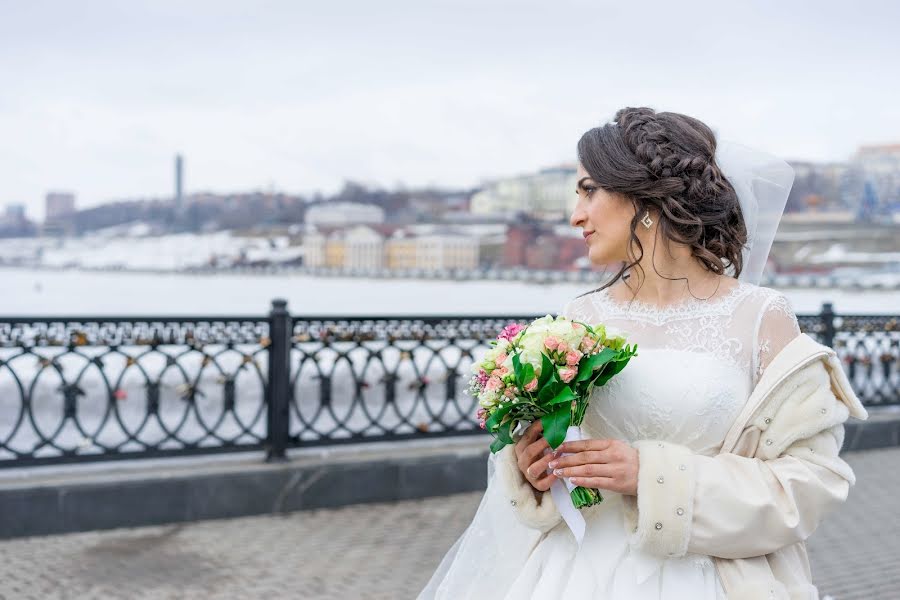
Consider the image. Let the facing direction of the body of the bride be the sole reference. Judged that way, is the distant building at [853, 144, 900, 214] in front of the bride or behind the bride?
behind

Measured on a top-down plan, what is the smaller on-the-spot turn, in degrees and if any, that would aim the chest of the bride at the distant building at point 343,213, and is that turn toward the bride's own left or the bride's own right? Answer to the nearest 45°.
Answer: approximately 135° to the bride's own right

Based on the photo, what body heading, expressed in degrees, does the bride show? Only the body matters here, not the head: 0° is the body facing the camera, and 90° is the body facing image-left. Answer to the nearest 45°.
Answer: approximately 45°

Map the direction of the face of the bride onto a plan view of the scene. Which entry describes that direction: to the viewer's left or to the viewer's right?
to the viewer's left

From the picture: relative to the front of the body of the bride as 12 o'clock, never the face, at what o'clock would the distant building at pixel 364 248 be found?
The distant building is roughly at 4 o'clock from the bride.
